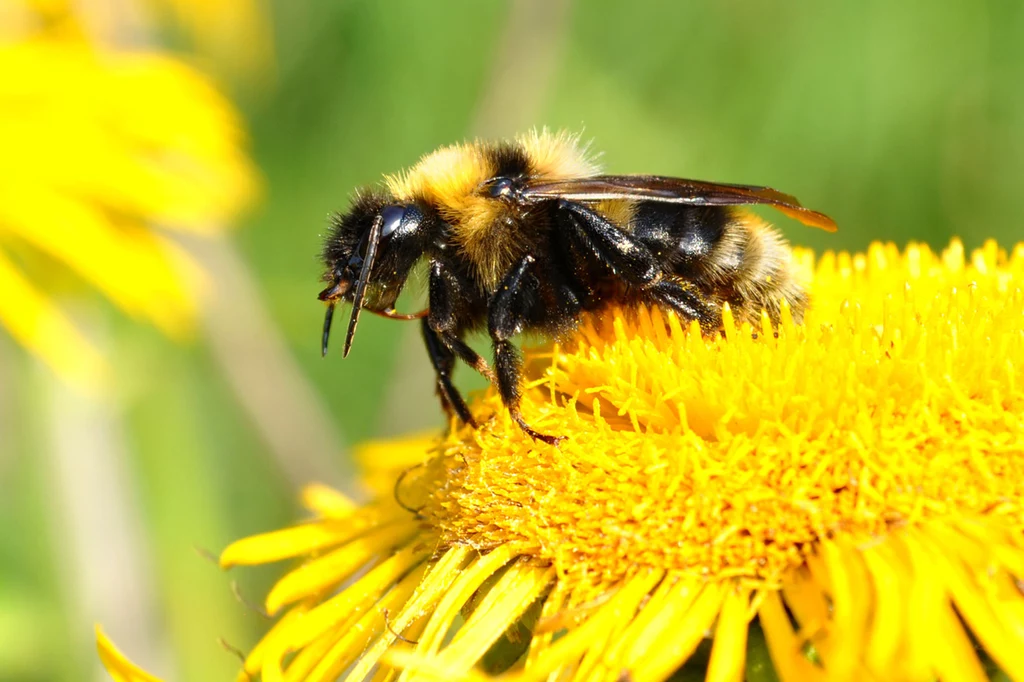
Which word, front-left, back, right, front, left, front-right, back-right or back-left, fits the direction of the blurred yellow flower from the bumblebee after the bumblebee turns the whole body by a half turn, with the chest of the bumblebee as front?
back-left

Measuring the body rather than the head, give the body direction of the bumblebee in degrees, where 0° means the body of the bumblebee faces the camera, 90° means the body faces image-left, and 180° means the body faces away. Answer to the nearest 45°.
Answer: approximately 90°
